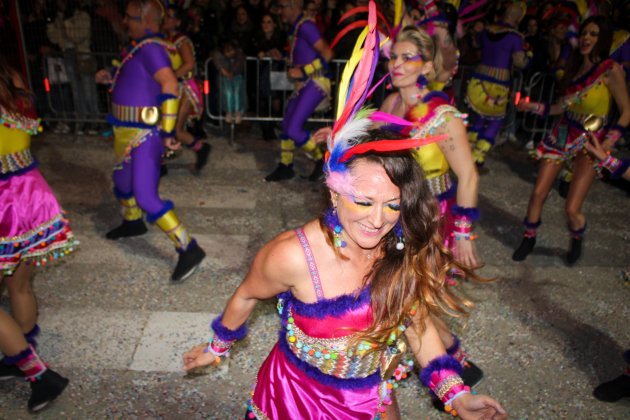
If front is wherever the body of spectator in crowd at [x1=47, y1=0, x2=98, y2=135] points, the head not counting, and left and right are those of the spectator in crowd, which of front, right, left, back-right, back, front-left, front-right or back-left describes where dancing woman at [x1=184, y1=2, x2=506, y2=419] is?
front

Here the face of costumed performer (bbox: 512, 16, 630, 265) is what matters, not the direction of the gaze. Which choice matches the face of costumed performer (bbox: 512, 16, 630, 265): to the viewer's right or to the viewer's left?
to the viewer's left

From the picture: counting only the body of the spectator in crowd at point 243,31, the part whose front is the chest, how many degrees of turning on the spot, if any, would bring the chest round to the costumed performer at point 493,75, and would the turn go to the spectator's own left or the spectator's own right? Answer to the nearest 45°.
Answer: approximately 45° to the spectator's own left

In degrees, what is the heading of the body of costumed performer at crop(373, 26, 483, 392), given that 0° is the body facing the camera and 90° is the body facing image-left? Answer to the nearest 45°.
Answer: approximately 45°

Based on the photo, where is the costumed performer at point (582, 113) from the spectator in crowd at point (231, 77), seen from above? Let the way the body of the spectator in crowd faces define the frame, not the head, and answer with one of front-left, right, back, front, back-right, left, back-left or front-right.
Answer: front-left

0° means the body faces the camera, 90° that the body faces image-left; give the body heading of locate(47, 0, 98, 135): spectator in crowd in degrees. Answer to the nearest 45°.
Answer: approximately 0°

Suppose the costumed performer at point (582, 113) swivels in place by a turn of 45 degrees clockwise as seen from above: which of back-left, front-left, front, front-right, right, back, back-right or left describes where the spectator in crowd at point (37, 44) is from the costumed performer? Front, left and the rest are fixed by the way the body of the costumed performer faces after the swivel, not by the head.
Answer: front

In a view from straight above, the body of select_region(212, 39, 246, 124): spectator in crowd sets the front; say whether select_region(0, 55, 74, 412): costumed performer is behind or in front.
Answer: in front

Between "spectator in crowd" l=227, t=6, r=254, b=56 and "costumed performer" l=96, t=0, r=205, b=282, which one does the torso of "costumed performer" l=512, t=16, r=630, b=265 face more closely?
the costumed performer

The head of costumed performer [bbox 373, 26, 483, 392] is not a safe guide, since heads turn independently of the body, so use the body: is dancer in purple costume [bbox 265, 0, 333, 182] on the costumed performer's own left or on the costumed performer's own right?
on the costumed performer's own right

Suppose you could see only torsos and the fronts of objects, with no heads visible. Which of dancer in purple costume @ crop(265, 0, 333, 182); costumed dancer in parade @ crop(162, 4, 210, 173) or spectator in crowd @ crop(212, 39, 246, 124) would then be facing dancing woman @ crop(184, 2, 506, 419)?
spectator in crowd @ crop(212, 39, 246, 124)

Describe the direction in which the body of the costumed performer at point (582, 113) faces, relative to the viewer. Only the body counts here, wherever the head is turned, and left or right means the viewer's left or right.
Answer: facing the viewer and to the left of the viewer

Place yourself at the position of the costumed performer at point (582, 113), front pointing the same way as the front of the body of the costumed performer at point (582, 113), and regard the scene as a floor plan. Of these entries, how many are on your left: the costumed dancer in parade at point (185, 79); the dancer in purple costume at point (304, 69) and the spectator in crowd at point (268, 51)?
0

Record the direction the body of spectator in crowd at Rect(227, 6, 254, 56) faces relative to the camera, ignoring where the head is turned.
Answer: toward the camera
